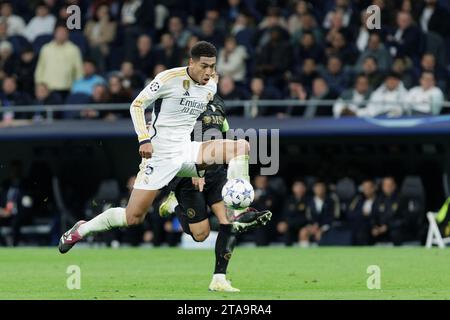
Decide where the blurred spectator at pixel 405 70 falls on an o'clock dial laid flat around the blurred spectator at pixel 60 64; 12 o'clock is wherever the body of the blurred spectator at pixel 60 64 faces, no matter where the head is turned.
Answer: the blurred spectator at pixel 405 70 is roughly at 10 o'clock from the blurred spectator at pixel 60 64.

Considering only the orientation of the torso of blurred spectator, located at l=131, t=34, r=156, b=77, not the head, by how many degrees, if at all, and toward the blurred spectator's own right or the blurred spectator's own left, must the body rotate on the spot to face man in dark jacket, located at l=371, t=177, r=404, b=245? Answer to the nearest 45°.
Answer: approximately 45° to the blurred spectator's own left

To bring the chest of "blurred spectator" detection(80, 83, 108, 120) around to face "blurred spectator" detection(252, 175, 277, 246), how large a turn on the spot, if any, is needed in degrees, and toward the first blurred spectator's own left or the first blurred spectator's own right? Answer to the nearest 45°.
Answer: approximately 45° to the first blurred spectator's own left

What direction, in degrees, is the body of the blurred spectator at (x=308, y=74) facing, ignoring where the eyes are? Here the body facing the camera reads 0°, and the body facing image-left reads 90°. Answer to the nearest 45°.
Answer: approximately 0°

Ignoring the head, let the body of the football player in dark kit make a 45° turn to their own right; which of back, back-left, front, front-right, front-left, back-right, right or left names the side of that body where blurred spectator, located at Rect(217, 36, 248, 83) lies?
back

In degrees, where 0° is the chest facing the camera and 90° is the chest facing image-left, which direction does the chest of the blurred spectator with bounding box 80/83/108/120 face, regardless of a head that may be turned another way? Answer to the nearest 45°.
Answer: approximately 0°
